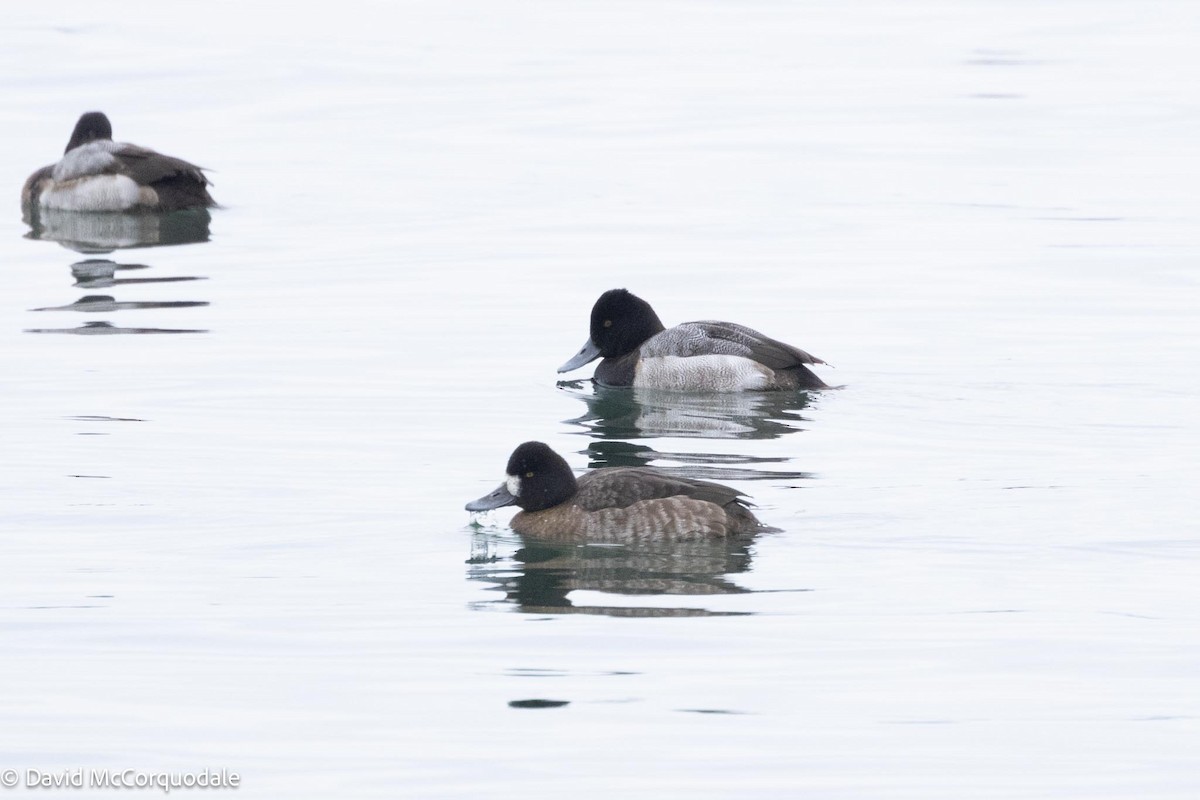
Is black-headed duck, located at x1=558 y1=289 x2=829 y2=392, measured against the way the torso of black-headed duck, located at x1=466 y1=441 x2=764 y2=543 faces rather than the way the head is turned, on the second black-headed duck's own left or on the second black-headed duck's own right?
on the second black-headed duck's own right

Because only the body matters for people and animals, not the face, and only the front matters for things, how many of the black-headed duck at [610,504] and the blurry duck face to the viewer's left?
2

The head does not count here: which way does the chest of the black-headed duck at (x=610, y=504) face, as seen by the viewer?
to the viewer's left

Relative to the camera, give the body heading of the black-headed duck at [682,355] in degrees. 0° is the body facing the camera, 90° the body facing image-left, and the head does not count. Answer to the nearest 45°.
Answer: approximately 90°

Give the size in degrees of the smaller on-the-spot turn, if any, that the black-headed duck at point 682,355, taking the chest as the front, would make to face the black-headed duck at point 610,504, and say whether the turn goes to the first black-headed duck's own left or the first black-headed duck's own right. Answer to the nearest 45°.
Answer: approximately 90° to the first black-headed duck's own left

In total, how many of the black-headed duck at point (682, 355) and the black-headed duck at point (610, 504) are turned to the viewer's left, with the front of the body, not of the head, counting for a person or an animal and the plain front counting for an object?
2

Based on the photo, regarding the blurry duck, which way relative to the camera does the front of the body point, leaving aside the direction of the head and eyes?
to the viewer's left

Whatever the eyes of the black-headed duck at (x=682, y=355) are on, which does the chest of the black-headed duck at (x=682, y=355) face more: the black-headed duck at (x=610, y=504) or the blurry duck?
the blurry duck

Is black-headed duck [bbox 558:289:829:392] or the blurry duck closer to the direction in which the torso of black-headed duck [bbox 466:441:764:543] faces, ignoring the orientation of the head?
the blurry duck

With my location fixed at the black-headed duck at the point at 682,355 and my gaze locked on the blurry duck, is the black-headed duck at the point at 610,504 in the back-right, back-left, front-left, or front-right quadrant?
back-left
